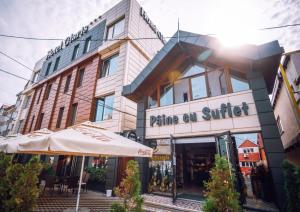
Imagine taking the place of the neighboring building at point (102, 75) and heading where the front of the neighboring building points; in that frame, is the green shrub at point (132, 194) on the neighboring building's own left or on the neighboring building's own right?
on the neighboring building's own left

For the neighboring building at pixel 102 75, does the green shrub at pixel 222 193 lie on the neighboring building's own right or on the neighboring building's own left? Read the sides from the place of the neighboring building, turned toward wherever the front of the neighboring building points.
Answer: on the neighboring building's own left

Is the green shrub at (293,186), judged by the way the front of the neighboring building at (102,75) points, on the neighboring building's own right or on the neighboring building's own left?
on the neighboring building's own left

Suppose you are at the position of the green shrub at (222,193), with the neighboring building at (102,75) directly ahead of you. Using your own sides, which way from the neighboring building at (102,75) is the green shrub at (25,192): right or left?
left

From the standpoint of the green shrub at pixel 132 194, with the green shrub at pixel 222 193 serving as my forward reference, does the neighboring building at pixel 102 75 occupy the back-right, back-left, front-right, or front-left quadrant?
back-left
